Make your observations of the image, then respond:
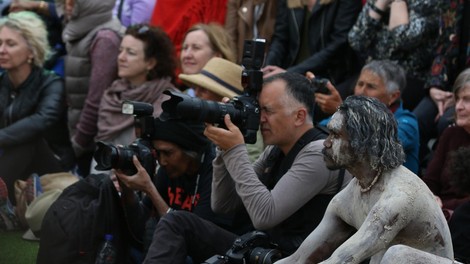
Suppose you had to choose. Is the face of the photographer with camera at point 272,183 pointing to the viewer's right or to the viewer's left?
to the viewer's left

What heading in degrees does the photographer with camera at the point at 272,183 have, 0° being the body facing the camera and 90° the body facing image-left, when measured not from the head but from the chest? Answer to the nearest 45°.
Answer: approximately 90°

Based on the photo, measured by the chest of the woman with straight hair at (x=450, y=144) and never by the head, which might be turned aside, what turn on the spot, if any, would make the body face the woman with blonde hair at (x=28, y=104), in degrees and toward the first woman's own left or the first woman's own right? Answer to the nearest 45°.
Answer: approximately 45° to the first woman's own right

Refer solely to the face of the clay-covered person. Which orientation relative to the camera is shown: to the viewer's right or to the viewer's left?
to the viewer's left

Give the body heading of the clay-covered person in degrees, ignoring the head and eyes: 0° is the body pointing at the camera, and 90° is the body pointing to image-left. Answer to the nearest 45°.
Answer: approximately 90°
